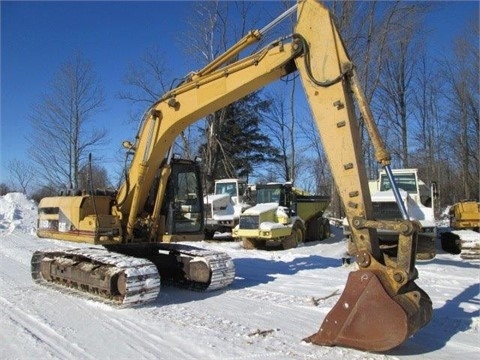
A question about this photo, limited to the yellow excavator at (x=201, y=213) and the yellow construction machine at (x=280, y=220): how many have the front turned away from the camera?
0

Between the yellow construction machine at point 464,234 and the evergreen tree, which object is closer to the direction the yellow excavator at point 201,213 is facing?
the yellow construction machine

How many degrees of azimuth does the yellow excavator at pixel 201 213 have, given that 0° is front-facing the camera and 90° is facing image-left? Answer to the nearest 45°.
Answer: approximately 315°

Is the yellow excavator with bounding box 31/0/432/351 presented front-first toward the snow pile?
no

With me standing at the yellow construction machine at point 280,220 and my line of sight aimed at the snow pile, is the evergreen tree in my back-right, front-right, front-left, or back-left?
front-right

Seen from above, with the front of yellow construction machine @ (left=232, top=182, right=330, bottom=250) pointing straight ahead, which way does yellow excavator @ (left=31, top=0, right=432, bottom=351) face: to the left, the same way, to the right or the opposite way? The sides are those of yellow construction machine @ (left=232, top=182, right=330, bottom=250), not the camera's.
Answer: to the left

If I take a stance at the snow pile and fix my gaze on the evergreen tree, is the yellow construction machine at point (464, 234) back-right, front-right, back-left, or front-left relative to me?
front-right

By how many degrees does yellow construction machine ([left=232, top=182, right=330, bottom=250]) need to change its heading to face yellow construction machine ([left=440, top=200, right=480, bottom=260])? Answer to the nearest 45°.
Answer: approximately 135° to its left

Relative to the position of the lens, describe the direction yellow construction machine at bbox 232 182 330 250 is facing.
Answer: facing the viewer and to the left of the viewer

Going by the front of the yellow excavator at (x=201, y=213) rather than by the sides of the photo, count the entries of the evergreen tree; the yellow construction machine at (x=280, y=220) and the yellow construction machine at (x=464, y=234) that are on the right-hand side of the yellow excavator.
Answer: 0

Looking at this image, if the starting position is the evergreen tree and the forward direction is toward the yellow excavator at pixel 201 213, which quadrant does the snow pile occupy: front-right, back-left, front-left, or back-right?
front-right

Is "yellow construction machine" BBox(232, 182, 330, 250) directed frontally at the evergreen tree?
no

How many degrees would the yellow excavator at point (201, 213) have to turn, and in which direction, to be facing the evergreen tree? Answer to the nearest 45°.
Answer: approximately 135° to its left

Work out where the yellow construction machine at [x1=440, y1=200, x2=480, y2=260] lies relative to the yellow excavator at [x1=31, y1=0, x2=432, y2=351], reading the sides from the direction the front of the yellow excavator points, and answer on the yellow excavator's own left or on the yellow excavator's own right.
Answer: on the yellow excavator's own left

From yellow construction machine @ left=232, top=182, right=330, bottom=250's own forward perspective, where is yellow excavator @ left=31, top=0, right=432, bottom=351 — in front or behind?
in front
